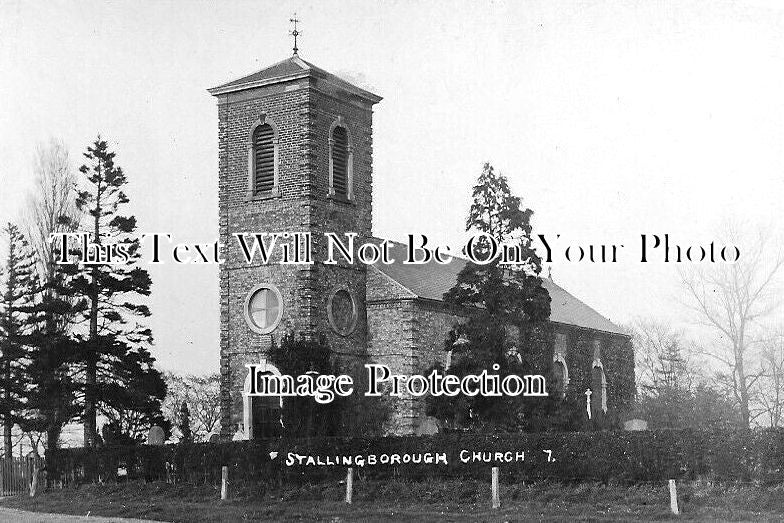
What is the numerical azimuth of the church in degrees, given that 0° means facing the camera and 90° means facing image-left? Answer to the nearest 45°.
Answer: approximately 45°

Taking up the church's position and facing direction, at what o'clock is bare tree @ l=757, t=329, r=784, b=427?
The bare tree is roughly at 7 o'clock from the church.

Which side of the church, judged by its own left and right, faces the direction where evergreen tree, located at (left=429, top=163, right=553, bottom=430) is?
left

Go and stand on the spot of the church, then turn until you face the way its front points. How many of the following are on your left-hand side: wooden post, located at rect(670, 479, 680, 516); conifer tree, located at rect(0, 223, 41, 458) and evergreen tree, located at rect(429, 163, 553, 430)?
2
